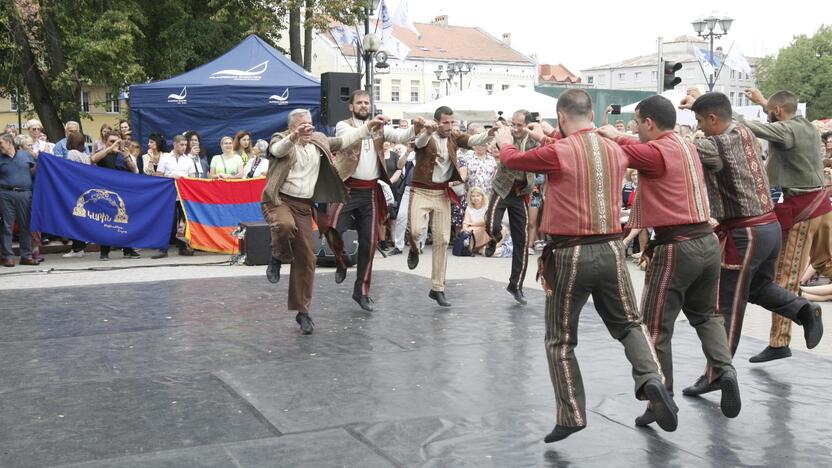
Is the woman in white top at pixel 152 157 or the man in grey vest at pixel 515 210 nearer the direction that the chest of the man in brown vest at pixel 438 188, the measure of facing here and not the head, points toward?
the man in grey vest

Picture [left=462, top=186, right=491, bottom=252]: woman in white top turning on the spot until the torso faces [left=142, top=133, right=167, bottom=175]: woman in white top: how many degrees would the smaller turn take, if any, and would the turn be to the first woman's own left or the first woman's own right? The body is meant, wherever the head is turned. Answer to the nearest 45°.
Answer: approximately 90° to the first woman's own right

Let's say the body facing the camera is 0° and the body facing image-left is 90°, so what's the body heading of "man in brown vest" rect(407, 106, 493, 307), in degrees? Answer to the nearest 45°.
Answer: approximately 315°

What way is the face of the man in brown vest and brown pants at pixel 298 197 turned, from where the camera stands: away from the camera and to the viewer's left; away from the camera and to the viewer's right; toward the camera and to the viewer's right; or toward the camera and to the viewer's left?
toward the camera and to the viewer's right

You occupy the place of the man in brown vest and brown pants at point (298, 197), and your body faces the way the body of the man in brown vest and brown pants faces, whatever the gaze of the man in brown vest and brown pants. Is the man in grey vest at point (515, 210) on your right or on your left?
on your left

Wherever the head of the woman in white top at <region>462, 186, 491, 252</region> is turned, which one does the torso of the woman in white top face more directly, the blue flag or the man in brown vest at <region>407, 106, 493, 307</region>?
the man in brown vest

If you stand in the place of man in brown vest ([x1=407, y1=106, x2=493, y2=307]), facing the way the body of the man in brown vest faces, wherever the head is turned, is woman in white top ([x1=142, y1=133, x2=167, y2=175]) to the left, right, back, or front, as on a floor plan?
back

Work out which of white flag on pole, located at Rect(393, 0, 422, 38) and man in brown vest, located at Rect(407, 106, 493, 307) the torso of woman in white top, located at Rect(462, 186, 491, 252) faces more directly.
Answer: the man in brown vest

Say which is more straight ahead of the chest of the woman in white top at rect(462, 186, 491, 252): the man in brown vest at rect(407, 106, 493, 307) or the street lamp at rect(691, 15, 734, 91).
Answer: the man in brown vest

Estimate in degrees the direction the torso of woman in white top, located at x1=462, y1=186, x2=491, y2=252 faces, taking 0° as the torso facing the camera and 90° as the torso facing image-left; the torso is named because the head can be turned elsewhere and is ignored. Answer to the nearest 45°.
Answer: approximately 0°
